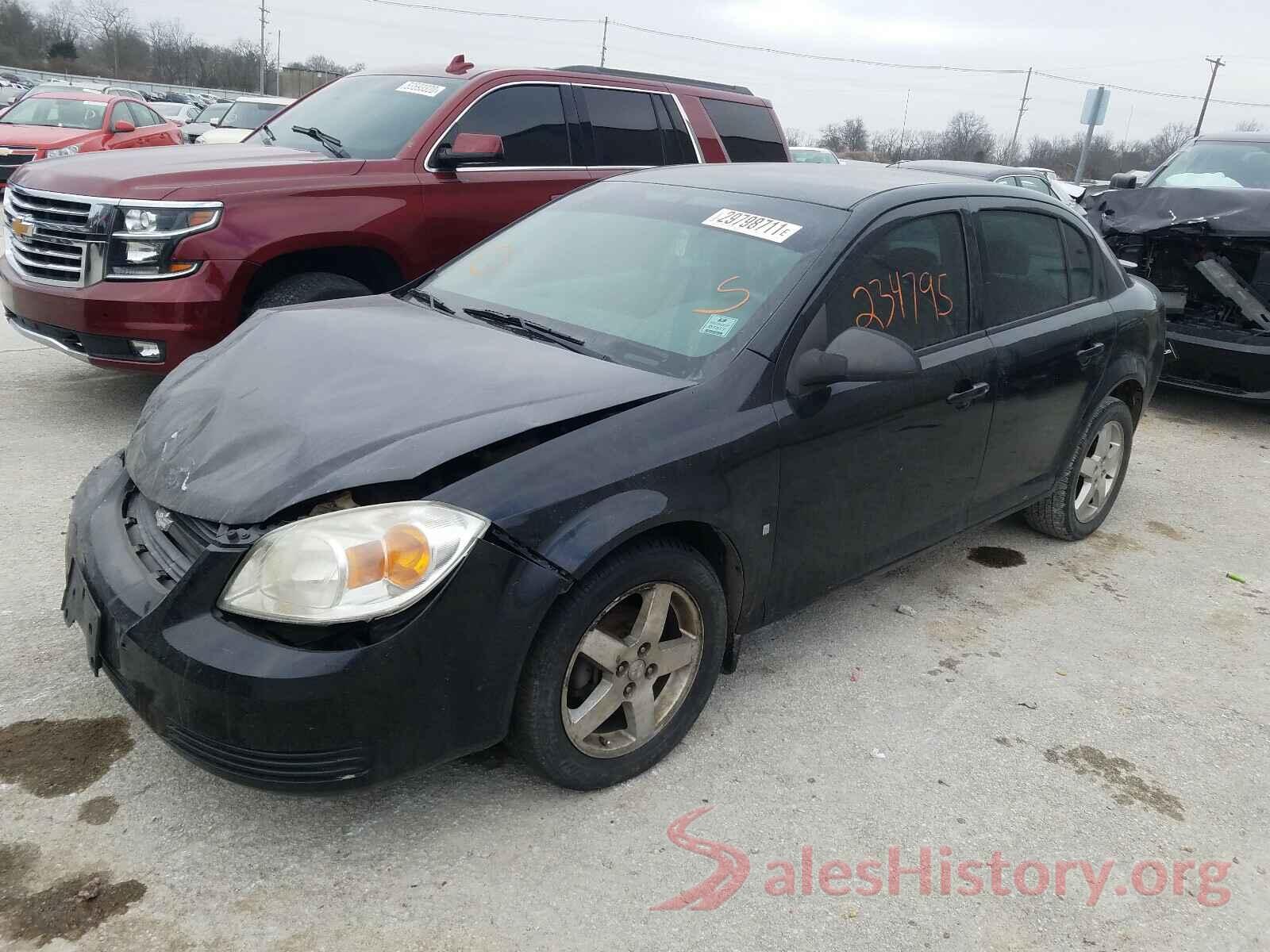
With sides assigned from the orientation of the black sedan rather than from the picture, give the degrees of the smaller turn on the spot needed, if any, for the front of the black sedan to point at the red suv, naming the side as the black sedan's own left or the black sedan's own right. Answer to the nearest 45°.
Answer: approximately 90° to the black sedan's own right

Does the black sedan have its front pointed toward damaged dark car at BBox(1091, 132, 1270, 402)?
no

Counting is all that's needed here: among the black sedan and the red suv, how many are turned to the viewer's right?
0

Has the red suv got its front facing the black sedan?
no

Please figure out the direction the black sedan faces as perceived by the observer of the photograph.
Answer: facing the viewer and to the left of the viewer

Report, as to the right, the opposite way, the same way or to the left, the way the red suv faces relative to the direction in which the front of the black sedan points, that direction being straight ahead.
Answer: the same way

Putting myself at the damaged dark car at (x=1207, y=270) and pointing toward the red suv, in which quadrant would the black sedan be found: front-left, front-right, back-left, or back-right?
front-left

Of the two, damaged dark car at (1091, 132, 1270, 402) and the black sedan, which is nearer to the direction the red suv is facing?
the black sedan
